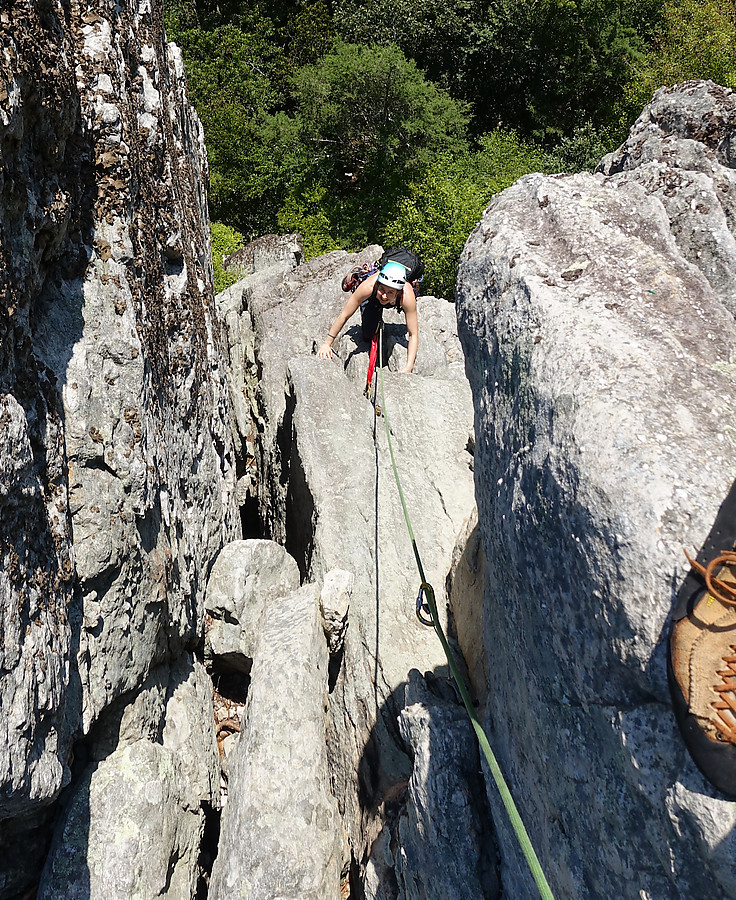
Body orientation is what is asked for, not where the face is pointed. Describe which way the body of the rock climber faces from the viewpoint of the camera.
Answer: toward the camera

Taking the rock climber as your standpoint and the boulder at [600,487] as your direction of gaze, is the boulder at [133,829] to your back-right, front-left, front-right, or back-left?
front-right

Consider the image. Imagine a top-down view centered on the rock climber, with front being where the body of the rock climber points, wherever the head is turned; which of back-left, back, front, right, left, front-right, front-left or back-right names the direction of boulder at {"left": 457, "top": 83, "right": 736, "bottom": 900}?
front
